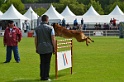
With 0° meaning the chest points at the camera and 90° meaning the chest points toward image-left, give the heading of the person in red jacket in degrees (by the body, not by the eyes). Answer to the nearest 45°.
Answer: approximately 0°
